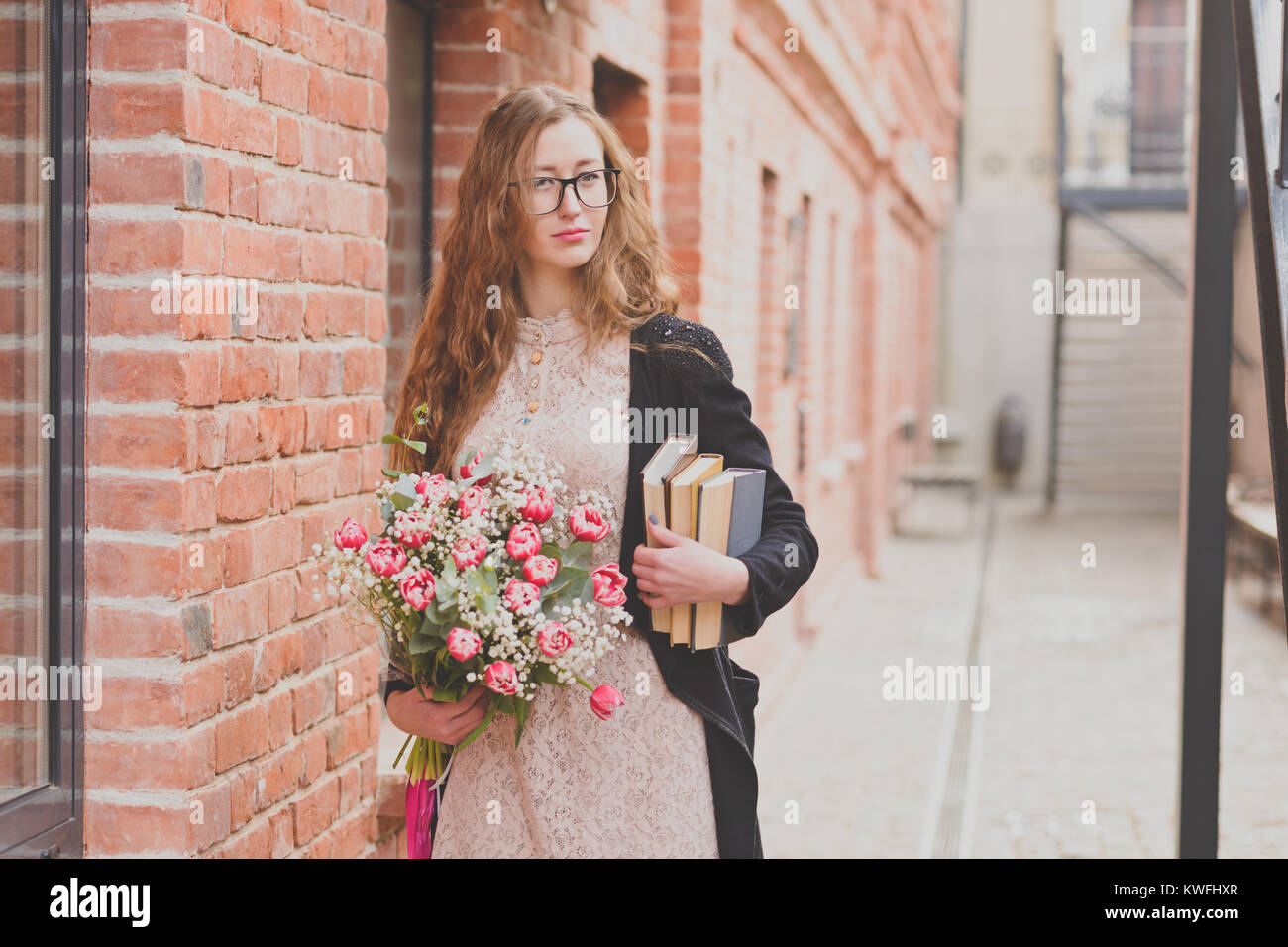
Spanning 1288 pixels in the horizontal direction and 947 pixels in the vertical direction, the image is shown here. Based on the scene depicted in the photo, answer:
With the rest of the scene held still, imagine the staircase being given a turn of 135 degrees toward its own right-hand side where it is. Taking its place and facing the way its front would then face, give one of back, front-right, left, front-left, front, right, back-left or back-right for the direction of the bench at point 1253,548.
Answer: back-left

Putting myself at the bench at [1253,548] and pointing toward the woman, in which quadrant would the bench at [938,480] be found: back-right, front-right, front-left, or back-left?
back-right

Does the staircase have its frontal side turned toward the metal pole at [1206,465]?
yes

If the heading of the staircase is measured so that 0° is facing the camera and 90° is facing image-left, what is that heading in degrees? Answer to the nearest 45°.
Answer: approximately 0°

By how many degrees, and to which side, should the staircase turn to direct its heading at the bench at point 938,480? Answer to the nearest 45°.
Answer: approximately 45° to its right

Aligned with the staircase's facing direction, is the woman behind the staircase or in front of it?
in front

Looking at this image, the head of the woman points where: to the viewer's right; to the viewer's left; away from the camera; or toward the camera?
toward the camera
